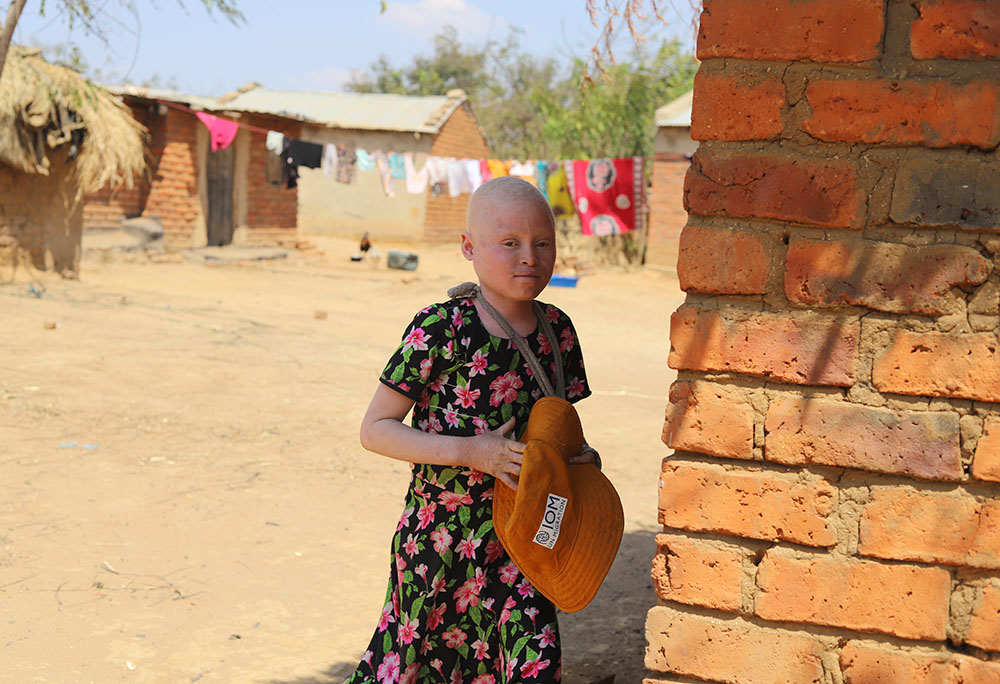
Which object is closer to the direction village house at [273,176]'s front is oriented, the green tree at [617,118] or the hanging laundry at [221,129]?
the hanging laundry

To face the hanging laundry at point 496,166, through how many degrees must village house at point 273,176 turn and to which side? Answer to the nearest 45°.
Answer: approximately 45° to its left

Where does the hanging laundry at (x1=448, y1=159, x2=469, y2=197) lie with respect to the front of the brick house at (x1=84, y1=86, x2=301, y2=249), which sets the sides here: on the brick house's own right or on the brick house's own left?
on the brick house's own left

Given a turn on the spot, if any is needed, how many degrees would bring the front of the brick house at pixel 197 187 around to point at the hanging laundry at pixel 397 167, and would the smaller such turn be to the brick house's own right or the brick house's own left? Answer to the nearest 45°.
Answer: approximately 45° to the brick house's own left

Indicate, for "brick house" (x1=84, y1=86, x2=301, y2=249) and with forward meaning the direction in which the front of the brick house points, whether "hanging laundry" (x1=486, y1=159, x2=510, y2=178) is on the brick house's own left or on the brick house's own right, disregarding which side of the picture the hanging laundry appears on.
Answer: on the brick house's own left

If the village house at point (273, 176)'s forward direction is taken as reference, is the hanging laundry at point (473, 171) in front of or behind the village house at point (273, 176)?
in front

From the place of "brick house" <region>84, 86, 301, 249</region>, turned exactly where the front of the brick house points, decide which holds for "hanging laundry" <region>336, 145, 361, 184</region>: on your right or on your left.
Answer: on your left

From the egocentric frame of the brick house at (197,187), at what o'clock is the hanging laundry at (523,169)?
The hanging laundry is roughly at 10 o'clock from the brick house.

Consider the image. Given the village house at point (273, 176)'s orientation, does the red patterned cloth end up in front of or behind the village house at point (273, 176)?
in front

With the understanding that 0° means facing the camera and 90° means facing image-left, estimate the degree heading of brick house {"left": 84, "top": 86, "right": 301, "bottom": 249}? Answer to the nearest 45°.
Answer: approximately 0°

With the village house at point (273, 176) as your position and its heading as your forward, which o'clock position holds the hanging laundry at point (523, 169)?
The hanging laundry is roughly at 11 o'clock from the village house.

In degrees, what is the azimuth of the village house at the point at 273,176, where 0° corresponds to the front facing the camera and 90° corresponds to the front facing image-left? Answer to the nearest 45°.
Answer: approximately 0°

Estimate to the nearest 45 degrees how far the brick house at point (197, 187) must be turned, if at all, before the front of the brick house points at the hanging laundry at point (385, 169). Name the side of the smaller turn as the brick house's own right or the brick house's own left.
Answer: approximately 45° to the brick house's own left
